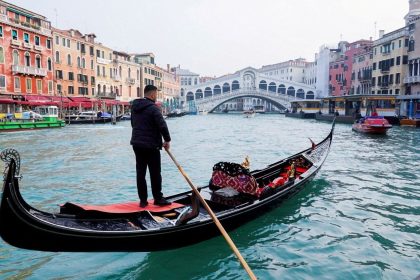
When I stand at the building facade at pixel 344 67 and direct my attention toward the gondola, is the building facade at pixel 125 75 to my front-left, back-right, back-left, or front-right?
front-right

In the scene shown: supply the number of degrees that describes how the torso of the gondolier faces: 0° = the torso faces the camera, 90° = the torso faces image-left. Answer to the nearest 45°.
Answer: approximately 225°

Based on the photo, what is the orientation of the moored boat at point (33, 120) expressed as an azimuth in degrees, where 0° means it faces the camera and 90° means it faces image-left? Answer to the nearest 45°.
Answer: approximately 90°

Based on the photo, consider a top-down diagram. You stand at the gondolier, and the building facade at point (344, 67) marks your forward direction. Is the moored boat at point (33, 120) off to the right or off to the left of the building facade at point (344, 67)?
left

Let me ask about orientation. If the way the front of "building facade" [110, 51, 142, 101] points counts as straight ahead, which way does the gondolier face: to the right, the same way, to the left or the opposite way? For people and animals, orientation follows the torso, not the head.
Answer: to the left

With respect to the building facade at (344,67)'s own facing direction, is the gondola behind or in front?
in front

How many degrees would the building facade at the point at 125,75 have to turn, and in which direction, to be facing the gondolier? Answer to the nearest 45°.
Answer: approximately 45° to its right

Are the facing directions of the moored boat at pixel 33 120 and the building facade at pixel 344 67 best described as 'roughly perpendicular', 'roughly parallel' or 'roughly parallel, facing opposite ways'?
roughly parallel

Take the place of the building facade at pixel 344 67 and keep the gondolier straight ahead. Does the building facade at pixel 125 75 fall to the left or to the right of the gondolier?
right

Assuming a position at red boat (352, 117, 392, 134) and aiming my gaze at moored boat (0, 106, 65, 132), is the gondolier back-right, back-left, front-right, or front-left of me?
front-left

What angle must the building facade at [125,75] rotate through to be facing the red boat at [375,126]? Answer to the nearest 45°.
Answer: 0° — it already faces it

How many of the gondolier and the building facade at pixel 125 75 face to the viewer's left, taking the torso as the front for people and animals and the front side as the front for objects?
0
